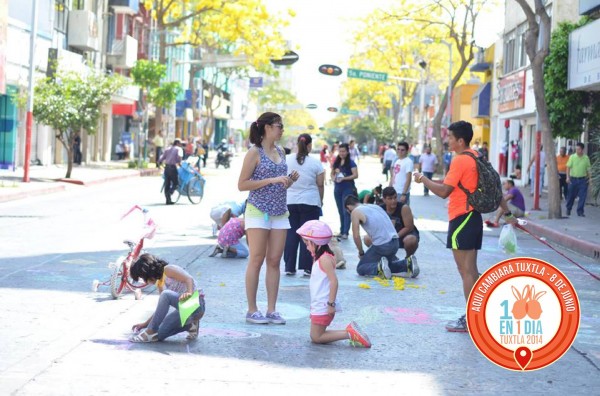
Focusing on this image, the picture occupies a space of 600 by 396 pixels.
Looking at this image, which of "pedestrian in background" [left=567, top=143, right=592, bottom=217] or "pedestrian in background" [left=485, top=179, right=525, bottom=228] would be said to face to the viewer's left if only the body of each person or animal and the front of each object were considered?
"pedestrian in background" [left=485, top=179, right=525, bottom=228]

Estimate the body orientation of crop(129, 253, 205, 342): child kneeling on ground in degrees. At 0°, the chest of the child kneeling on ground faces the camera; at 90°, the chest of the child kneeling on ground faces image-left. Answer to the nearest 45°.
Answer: approximately 90°

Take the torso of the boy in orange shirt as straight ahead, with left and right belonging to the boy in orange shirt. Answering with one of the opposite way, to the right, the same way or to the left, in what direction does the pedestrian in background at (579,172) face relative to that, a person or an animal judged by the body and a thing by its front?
to the left

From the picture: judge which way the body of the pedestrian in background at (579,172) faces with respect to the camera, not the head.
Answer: toward the camera

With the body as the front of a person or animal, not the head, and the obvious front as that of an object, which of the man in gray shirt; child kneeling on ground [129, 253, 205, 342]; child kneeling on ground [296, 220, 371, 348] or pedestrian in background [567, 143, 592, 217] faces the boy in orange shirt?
the pedestrian in background

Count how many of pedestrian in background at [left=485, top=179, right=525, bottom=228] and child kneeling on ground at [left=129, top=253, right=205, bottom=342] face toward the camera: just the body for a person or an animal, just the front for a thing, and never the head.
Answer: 0

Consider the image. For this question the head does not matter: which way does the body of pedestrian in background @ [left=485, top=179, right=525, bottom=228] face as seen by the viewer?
to the viewer's left

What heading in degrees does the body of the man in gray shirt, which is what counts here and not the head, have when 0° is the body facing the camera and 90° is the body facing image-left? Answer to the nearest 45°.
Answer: approximately 135°

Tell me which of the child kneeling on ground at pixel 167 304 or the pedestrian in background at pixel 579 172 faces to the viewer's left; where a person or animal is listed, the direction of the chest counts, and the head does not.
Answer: the child kneeling on ground

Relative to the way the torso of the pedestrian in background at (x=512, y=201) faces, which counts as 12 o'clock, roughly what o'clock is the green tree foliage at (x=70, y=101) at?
The green tree foliage is roughly at 1 o'clock from the pedestrian in background.

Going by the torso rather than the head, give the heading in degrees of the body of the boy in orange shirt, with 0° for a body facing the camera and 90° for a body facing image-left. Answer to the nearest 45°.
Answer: approximately 90°

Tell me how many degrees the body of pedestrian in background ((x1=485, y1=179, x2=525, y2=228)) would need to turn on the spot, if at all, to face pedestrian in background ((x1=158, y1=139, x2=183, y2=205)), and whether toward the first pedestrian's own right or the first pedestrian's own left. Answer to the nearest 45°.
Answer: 0° — they already face them

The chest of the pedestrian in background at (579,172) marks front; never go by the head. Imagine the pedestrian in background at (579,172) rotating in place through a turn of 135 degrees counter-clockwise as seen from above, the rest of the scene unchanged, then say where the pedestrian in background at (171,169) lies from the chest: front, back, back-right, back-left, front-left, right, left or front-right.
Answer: back-left

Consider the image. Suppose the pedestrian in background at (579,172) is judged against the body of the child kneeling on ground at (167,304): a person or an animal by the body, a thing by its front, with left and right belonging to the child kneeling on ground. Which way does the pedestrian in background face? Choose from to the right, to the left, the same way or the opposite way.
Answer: to the left

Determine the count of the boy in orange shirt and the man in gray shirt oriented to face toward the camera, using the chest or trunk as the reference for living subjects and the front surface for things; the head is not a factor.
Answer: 0

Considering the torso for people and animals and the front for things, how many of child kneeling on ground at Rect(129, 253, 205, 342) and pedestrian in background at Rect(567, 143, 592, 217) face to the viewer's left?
1

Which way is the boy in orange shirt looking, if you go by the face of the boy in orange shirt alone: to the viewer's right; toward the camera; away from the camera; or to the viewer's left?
to the viewer's left
